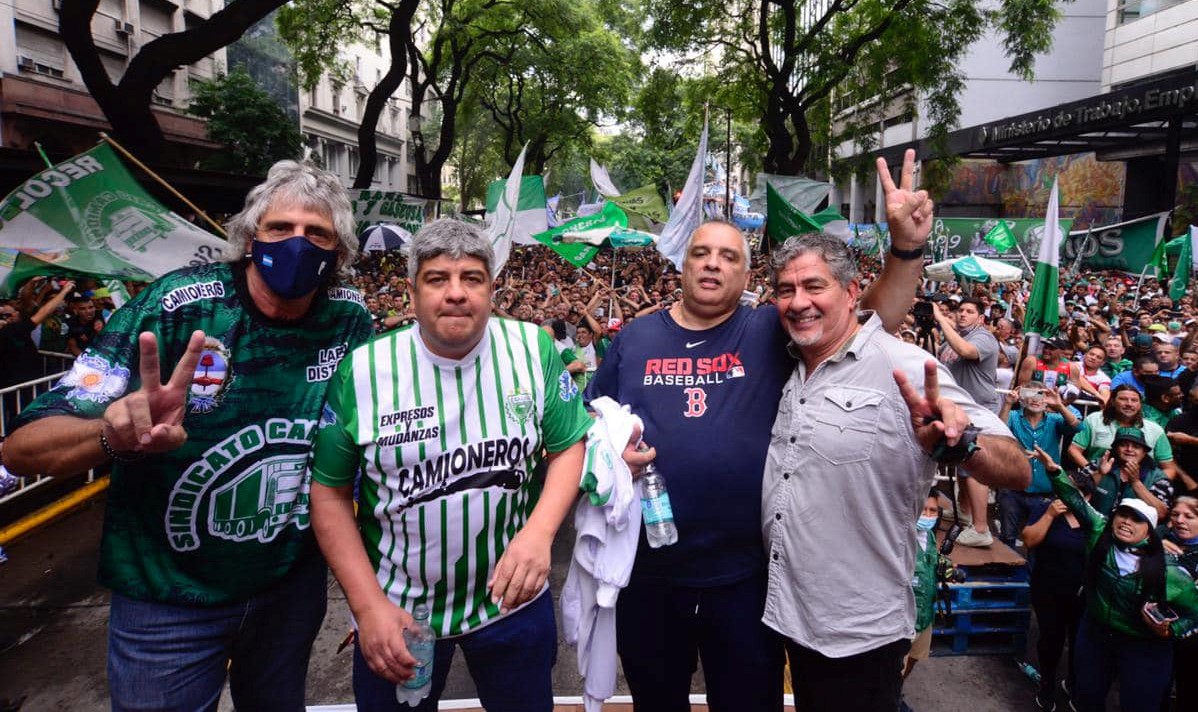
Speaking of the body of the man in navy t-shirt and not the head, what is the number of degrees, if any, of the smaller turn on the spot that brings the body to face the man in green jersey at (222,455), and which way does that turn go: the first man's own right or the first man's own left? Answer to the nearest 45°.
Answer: approximately 45° to the first man's own right

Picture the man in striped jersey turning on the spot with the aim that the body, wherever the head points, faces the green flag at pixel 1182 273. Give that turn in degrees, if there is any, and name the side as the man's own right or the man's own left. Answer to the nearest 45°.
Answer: approximately 135° to the man's own left

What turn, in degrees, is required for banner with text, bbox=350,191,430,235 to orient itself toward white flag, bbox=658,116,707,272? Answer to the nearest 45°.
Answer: approximately 45° to its left

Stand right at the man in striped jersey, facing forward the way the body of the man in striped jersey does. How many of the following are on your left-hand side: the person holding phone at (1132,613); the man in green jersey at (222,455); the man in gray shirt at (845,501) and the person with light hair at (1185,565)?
3

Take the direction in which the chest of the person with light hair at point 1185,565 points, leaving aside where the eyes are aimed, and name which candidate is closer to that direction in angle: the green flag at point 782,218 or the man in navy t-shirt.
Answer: the man in navy t-shirt

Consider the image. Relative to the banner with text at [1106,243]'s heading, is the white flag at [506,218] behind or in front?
in front

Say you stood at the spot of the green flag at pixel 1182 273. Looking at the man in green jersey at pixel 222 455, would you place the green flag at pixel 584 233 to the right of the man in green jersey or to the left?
right

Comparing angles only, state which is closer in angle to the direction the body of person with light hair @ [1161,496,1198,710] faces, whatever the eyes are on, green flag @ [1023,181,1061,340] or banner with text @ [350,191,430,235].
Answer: the banner with text

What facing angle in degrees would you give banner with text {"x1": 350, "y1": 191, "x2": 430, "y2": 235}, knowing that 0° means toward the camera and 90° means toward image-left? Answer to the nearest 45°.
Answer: approximately 0°
